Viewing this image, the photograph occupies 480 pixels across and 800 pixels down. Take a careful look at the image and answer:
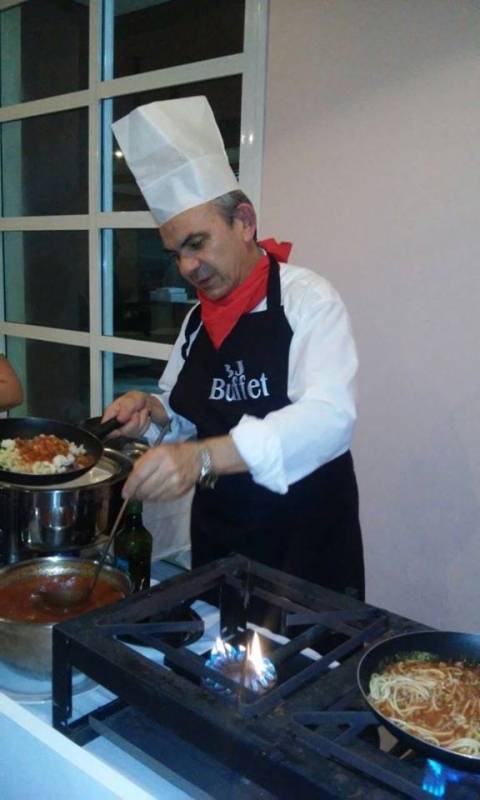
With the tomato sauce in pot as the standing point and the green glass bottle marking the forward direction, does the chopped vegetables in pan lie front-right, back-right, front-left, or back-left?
front-left

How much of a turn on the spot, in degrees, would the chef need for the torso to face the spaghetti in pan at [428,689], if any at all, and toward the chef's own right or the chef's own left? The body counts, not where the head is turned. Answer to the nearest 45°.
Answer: approximately 45° to the chef's own left

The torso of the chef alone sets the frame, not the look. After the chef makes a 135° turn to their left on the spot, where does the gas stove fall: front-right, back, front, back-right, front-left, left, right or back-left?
right

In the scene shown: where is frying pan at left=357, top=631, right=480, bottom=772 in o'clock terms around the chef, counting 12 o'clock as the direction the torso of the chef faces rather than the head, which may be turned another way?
The frying pan is roughly at 10 o'clock from the chef.

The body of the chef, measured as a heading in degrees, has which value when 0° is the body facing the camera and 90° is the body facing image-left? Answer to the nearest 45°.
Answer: approximately 45°

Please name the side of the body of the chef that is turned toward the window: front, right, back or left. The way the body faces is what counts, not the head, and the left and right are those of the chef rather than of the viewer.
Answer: right

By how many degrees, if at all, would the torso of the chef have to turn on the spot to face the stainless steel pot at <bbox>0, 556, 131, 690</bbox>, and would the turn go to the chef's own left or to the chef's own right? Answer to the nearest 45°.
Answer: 0° — they already face it
